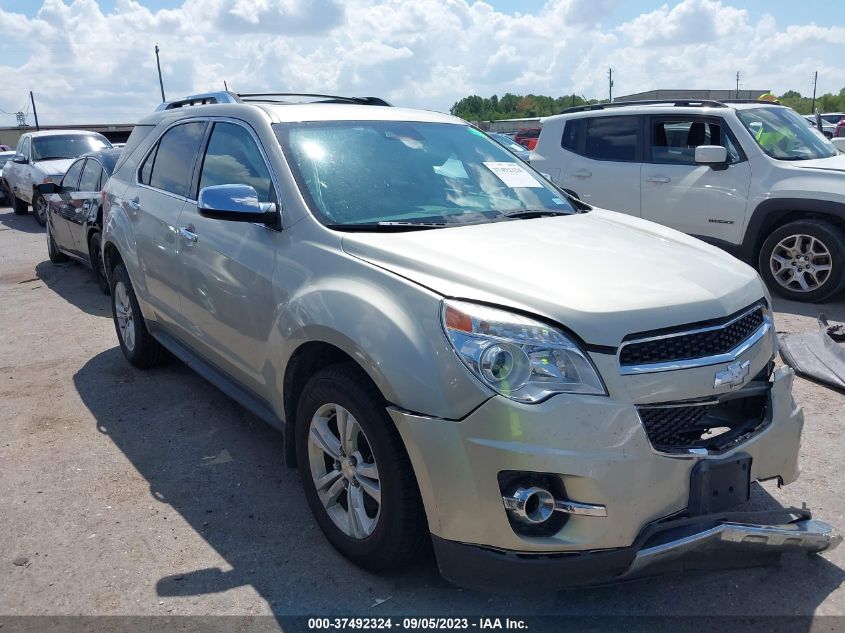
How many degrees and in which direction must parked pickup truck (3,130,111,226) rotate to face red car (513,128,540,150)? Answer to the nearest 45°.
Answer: approximately 90° to its left

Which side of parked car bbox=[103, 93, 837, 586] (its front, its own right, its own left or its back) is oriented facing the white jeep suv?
left

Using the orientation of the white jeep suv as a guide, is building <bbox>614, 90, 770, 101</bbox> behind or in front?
behind

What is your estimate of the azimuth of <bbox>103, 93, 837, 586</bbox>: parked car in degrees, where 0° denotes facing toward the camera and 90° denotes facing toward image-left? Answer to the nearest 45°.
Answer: approximately 315°

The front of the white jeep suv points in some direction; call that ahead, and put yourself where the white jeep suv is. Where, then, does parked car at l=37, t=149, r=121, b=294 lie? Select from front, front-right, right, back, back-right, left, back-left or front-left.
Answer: back-right
